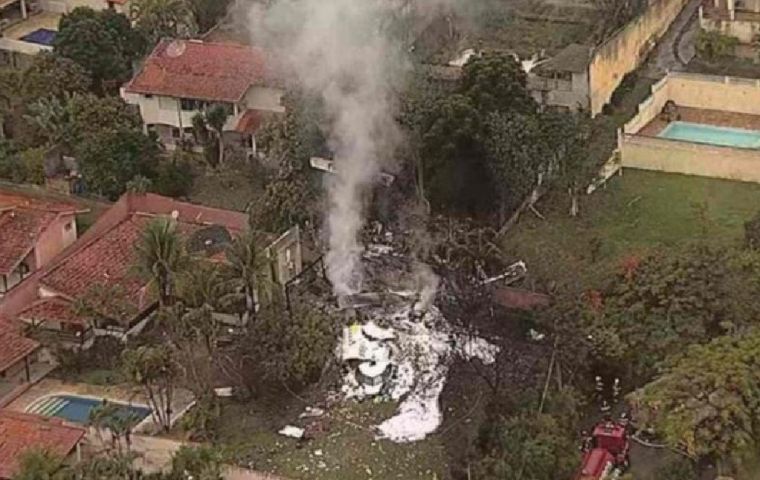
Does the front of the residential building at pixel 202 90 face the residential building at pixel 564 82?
no

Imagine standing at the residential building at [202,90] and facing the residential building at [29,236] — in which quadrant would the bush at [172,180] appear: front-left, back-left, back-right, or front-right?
front-left

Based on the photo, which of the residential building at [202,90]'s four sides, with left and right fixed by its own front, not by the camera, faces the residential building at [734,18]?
left

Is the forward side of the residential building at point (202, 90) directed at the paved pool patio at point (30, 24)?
no

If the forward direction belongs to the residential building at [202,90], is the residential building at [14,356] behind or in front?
in front

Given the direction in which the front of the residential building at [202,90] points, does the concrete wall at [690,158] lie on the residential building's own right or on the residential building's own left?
on the residential building's own left

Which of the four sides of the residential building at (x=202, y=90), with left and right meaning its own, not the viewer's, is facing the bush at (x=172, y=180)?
front

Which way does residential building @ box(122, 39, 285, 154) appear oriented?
toward the camera

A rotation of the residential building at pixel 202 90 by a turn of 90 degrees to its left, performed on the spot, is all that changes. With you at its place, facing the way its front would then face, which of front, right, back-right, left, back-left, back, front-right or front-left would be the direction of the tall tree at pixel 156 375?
right

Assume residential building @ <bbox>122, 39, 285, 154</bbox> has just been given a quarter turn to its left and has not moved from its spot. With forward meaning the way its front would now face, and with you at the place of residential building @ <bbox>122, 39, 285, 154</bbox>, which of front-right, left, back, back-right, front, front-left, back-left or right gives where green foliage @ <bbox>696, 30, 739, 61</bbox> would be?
front

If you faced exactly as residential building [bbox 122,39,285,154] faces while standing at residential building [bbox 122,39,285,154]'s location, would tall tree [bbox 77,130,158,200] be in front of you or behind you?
in front

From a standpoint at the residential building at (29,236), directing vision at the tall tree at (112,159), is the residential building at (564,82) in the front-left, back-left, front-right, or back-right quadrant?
front-right

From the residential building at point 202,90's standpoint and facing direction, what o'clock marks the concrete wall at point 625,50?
The concrete wall is roughly at 9 o'clock from the residential building.

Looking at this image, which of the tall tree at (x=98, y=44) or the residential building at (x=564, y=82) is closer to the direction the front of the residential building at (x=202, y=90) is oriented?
the residential building

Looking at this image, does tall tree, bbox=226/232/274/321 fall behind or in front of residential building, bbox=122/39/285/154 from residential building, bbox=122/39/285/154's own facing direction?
in front

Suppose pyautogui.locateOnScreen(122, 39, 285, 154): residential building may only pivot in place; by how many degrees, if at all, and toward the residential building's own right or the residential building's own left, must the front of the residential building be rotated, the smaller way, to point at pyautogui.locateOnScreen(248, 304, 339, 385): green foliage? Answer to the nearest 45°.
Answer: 0° — it already faces it
